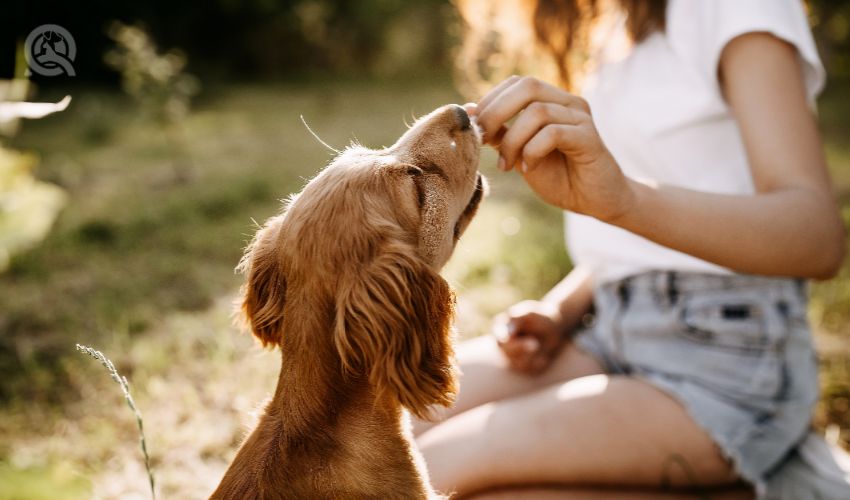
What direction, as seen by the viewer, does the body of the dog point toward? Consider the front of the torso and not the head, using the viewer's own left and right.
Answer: facing away from the viewer and to the right of the viewer

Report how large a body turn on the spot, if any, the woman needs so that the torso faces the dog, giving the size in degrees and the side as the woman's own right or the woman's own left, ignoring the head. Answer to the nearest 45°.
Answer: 0° — they already face it

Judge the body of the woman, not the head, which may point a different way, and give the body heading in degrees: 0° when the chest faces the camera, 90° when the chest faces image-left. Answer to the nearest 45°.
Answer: approximately 45°

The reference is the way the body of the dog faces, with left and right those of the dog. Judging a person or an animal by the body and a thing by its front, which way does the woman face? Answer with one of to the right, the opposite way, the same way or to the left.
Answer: the opposite way
